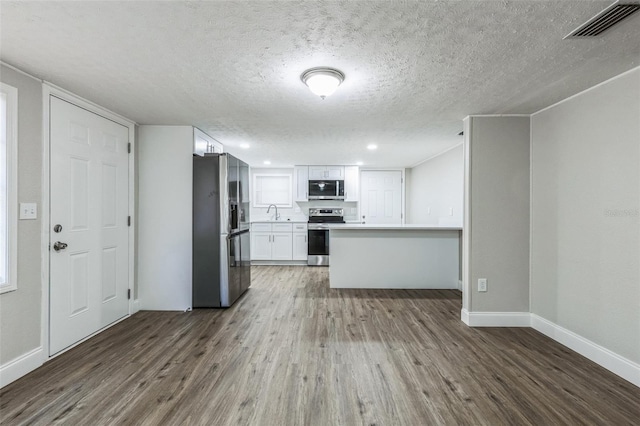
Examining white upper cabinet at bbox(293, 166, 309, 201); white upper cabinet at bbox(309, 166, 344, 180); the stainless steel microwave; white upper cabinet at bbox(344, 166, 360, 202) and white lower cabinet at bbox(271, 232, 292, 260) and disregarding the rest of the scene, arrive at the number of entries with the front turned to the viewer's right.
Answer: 0

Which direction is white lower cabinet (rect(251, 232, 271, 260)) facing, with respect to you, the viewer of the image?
facing the viewer

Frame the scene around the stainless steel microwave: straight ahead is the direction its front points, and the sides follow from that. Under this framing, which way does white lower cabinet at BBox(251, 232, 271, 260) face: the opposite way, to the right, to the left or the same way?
the same way

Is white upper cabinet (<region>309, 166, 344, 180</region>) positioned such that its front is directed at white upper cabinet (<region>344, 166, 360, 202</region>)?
no

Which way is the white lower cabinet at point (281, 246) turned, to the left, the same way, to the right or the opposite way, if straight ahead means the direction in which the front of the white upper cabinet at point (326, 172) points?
the same way

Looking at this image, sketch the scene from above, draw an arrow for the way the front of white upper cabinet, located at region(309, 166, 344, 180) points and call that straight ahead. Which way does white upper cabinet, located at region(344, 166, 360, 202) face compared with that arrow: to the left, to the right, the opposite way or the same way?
the same way

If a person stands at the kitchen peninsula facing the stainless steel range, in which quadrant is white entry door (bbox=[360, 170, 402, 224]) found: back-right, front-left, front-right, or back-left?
front-right

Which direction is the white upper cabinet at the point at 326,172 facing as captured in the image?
toward the camera

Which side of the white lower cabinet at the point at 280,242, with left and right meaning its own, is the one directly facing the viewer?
front

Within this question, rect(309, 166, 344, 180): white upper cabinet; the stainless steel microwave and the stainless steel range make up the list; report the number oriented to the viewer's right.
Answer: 0

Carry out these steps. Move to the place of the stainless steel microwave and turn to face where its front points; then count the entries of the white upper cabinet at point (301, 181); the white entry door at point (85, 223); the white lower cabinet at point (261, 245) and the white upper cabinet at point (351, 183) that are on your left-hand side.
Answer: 1

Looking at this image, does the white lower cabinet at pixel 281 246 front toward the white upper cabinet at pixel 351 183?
no

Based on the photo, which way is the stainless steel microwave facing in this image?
toward the camera
